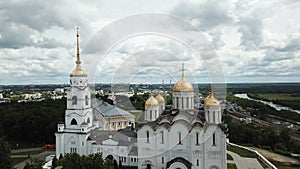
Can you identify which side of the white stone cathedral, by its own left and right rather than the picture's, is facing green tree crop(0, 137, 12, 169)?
right

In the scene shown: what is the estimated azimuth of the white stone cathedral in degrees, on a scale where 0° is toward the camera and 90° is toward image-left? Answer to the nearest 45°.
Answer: approximately 0°
